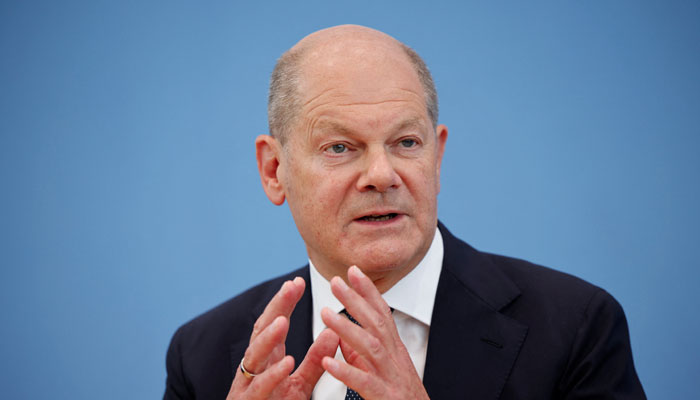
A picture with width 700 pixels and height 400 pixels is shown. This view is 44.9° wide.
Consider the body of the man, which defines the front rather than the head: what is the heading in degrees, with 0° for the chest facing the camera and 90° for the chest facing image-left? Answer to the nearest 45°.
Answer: approximately 0°
